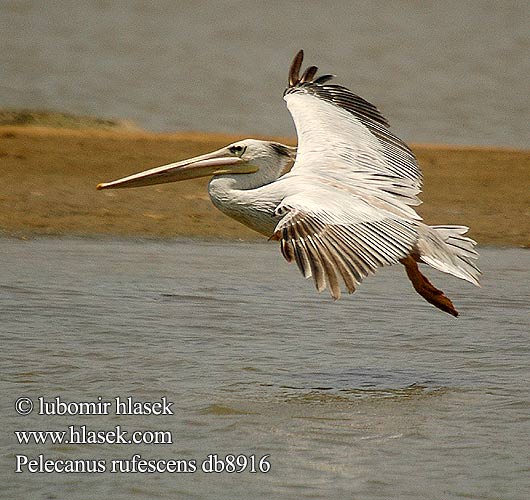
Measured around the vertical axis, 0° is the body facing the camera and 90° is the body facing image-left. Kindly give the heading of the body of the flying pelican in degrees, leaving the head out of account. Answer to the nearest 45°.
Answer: approximately 90°
